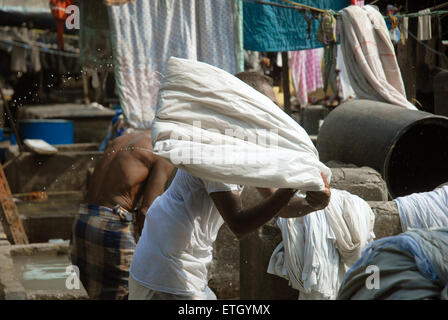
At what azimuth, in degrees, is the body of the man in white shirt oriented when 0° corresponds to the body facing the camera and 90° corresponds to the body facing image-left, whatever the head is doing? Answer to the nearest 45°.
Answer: approximately 270°

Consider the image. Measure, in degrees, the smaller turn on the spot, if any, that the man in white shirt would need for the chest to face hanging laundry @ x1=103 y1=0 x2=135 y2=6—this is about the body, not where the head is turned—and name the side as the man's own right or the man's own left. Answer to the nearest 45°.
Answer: approximately 90° to the man's own left

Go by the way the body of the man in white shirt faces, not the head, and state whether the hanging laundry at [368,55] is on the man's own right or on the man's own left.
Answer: on the man's own left

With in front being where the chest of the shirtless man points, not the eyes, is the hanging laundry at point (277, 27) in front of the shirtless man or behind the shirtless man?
in front

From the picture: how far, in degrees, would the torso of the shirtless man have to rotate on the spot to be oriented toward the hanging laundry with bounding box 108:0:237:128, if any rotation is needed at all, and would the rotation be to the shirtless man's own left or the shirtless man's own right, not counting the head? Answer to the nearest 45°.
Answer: approximately 45° to the shirtless man's own left

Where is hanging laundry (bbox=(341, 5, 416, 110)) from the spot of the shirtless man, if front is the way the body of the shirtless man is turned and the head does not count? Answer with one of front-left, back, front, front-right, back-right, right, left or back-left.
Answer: front

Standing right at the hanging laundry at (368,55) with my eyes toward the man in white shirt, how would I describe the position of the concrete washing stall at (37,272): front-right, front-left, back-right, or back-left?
front-right

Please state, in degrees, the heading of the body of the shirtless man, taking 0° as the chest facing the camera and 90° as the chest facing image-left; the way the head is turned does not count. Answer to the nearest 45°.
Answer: approximately 225°

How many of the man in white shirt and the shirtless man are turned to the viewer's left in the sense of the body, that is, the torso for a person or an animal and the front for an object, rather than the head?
0

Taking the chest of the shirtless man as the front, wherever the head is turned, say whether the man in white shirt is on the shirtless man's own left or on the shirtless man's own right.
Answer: on the shirtless man's own right
